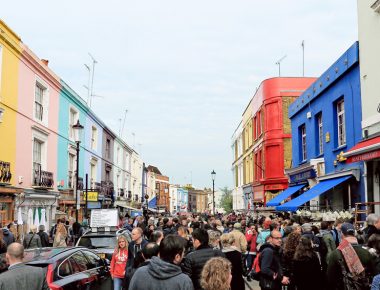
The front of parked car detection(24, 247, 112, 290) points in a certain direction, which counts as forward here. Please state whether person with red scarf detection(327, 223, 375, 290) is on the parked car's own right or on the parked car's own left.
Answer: on the parked car's own right

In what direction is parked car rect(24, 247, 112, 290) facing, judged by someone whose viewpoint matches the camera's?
facing away from the viewer and to the right of the viewer

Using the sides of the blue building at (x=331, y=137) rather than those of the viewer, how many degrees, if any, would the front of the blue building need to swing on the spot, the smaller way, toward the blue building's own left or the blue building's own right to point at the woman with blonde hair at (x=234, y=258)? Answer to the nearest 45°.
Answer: approximately 45° to the blue building's own left

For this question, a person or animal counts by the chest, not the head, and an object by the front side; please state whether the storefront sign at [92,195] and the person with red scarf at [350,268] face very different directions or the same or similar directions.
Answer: very different directions

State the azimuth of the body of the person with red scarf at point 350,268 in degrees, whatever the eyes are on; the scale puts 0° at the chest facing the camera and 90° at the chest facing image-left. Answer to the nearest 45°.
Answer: approximately 180°
